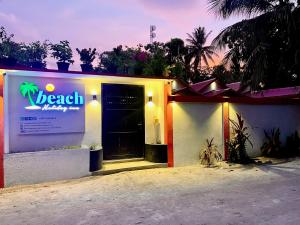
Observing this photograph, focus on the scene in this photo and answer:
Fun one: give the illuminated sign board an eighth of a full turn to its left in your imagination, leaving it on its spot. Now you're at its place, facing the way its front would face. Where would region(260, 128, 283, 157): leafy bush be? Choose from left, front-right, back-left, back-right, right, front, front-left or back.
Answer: front-left

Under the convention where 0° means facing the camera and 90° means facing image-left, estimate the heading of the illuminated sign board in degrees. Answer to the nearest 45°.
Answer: approximately 0°

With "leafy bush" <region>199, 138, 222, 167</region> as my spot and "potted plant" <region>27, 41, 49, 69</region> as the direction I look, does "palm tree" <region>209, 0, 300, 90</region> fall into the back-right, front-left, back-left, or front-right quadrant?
back-right

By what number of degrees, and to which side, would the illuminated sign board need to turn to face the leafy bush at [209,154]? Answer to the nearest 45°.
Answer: approximately 90° to its left

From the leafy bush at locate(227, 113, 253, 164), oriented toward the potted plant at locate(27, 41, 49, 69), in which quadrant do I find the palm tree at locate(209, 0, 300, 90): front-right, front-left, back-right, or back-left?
back-right

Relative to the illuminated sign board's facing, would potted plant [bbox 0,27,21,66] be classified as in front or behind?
behind

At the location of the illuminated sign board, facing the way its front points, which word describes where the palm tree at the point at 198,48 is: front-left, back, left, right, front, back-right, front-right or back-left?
back-left

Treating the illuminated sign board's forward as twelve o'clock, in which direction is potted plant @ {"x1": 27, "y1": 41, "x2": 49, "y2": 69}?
The potted plant is roughly at 6 o'clock from the illuminated sign board.

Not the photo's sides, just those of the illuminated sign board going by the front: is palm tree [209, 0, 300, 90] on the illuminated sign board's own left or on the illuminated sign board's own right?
on the illuminated sign board's own left

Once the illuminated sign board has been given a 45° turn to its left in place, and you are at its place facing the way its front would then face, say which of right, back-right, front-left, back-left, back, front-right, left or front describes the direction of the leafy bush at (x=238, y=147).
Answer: front-left
